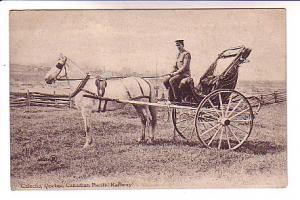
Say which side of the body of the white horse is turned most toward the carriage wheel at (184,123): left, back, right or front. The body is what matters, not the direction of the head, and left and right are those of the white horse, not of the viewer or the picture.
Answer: back

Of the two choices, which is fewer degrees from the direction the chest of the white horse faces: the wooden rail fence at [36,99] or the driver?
the wooden rail fence

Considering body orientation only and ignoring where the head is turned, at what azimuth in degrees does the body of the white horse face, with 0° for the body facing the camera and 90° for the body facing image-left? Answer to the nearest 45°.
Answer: approximately 90°

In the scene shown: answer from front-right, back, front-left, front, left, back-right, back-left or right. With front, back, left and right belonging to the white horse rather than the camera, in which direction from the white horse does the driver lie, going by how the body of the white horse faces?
back

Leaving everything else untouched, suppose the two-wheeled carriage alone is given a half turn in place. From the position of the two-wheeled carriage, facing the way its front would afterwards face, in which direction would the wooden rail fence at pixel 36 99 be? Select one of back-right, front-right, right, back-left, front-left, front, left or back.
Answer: back

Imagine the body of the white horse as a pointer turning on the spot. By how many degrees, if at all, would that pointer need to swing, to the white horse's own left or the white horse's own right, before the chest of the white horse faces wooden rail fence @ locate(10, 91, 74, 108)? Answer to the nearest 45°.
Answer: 0° — it already faces it

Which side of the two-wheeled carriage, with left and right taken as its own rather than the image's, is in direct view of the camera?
left
